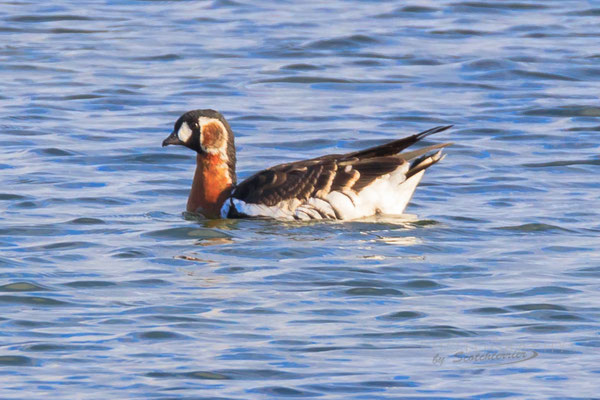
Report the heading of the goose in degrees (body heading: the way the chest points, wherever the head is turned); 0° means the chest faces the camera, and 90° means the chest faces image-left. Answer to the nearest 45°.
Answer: approximately 90°
